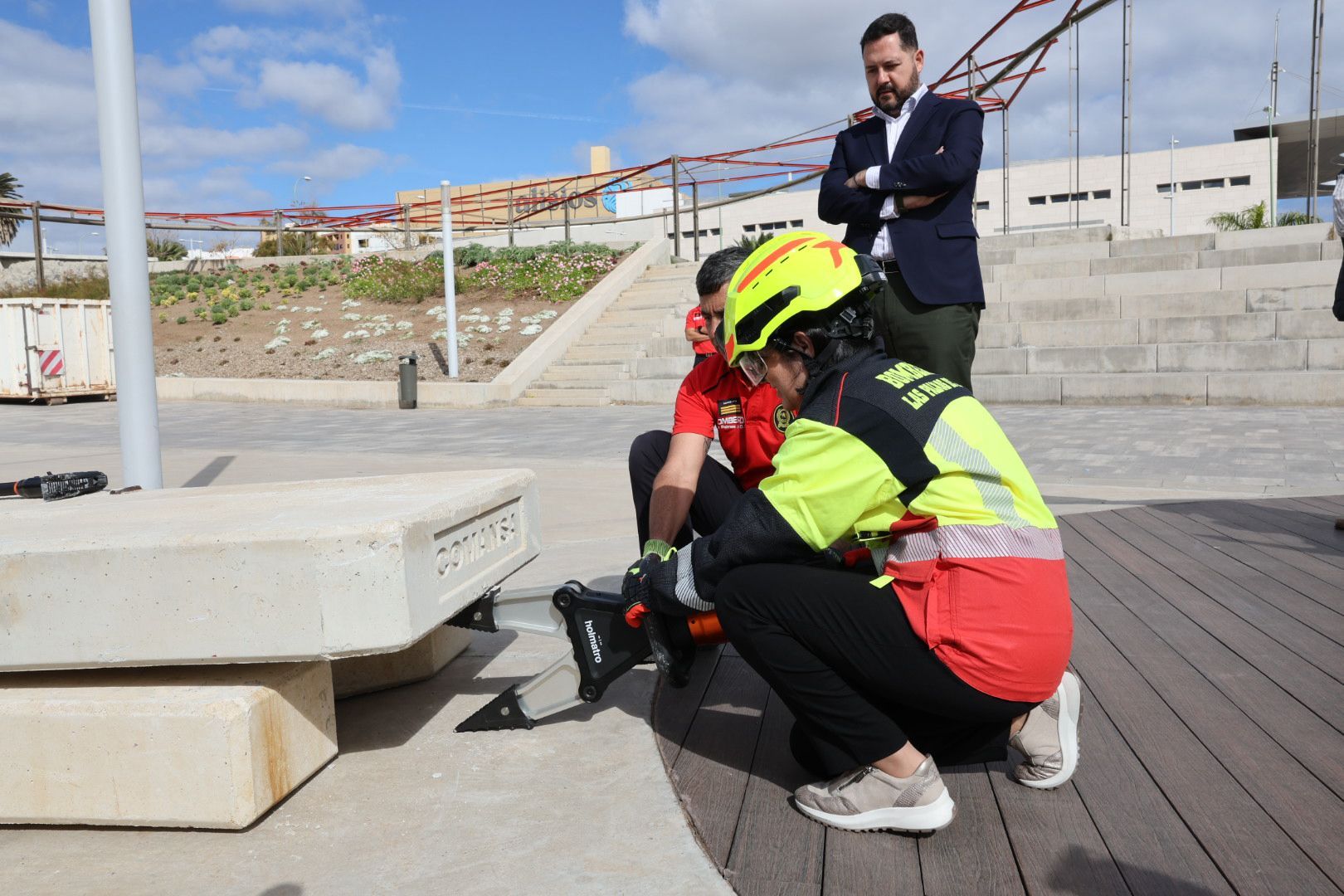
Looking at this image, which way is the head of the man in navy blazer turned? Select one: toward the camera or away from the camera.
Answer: toward the camera

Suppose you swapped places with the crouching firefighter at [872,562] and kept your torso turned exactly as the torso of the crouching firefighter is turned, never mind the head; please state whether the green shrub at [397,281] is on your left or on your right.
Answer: on your right

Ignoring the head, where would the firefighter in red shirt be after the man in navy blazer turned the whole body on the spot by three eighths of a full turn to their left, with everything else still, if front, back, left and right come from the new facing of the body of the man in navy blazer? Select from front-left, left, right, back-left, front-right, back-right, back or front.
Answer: back-right

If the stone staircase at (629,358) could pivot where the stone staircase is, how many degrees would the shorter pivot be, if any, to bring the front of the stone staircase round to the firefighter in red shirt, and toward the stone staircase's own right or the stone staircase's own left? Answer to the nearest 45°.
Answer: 0° — it already faces them

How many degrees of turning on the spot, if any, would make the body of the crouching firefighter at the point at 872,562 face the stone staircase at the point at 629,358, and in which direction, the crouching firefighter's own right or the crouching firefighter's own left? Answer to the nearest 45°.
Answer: approximately 90° to the crouching firefighter's own right

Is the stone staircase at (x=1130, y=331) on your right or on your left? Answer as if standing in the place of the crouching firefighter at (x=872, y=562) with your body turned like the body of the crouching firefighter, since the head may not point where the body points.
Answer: on your right

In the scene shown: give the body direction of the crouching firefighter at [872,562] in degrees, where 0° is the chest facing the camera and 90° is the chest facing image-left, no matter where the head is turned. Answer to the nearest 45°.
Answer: approximately 90°

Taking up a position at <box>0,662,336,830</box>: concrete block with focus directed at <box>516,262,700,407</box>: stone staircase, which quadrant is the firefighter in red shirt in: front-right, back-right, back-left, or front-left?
front-right

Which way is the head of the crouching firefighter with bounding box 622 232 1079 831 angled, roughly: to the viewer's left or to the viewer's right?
to the viewer's left

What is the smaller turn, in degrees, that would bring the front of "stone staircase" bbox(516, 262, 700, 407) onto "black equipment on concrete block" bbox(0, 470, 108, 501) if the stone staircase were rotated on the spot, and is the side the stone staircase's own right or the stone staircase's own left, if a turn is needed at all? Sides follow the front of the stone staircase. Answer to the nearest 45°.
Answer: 0° — it already faces it

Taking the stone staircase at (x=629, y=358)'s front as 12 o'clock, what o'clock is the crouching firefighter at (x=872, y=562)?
The crouching firefighter is roughly at 12 o'clock from the stone staircase.

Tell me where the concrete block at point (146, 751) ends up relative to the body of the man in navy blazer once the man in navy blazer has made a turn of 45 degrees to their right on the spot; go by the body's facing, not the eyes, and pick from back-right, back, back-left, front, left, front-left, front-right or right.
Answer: front-left

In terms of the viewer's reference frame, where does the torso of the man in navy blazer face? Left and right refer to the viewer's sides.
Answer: facing the viewer and to the left of the viewer

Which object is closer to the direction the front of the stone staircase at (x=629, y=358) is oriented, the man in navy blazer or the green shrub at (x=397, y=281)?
the man in navy blazer

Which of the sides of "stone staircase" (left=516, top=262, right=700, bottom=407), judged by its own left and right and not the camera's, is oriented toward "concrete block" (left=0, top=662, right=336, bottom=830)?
front
